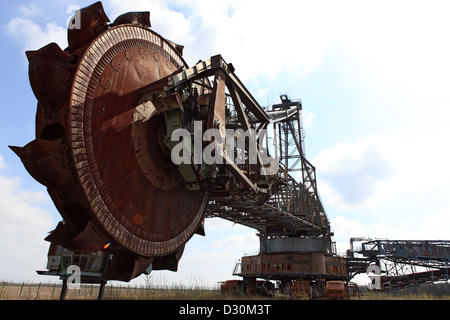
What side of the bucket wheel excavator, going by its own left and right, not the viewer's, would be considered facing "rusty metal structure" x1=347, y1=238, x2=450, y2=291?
back

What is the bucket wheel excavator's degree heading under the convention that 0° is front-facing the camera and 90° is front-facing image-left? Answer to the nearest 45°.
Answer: approximately 45°
